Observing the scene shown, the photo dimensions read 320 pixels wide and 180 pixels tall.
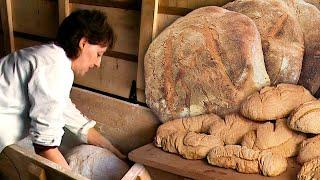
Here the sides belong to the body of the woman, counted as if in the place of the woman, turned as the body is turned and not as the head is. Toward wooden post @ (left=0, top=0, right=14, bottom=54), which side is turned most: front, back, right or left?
left

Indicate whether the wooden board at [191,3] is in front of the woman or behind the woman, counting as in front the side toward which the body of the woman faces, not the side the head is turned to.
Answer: in front

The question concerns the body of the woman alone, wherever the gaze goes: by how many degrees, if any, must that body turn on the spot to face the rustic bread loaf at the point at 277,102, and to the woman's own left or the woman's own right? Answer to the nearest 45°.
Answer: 0° — they already face it

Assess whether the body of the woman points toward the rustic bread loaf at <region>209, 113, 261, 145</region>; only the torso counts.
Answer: yes

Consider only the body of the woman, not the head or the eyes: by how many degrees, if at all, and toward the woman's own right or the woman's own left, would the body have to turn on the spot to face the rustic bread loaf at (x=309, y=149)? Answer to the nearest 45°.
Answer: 0° — they already face it

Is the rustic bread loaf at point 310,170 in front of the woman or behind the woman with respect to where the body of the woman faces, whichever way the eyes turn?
in front

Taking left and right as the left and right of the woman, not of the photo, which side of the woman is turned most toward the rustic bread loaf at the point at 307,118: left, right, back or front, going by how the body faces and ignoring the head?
front

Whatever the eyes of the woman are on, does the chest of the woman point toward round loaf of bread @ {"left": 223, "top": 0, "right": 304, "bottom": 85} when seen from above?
yes

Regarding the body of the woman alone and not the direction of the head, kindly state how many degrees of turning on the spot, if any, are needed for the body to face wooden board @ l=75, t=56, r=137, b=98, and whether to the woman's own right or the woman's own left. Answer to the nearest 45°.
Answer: approximately 45° to the woman's own left

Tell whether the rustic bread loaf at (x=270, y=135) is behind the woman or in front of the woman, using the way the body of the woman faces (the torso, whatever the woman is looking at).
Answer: in front

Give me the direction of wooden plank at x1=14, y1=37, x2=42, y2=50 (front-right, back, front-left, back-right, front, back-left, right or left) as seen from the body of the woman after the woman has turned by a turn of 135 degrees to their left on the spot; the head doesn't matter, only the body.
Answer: front-right

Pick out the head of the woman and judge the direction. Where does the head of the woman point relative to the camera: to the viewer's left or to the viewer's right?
to the viewer's right

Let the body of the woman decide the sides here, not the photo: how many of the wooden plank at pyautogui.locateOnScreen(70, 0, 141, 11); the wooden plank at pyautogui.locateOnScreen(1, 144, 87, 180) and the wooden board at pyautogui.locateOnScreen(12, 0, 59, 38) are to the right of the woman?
1

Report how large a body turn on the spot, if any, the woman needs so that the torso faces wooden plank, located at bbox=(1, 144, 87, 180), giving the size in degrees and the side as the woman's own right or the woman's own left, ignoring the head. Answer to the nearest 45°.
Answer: approximately 90° to the woman's own right

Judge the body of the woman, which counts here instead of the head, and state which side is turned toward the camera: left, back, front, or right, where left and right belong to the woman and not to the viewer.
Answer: right

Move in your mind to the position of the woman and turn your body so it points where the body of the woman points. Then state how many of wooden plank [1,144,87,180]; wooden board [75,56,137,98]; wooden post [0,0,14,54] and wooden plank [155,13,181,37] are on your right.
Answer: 1

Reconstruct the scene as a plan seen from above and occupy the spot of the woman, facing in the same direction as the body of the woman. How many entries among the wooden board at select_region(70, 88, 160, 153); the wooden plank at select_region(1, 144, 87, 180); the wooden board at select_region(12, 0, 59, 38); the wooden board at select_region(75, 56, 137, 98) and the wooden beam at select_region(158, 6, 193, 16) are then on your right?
1
